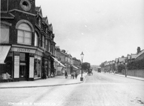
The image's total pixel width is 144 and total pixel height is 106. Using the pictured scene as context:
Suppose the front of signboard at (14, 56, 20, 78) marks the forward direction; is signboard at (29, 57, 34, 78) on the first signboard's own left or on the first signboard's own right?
on the first signboard's own left

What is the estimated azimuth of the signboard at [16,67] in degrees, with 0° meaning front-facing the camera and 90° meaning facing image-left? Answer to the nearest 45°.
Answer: approximately 0°
